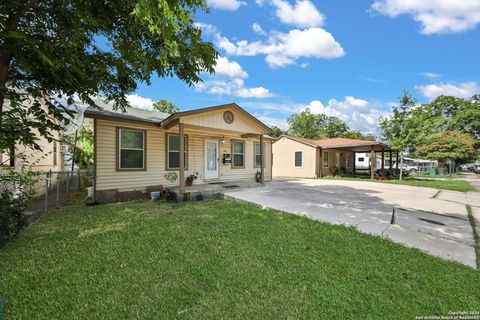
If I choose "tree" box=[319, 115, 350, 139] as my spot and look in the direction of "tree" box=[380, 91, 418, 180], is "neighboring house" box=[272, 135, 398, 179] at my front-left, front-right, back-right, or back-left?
front-right

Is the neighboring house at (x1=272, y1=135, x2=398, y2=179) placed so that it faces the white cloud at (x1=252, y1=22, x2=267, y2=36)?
no

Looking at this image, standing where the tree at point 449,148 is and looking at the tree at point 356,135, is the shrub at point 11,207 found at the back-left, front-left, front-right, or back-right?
back-left

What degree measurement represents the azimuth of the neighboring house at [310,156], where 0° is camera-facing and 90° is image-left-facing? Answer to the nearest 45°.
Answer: approximately 315°

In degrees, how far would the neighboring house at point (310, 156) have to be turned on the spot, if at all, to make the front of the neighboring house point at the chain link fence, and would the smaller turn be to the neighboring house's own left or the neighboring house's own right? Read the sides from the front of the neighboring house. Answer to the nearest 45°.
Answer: approximately 90° to the neighboring house's own right

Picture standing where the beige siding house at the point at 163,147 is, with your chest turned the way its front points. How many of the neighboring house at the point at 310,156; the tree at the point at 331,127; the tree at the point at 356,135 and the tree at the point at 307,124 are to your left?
4

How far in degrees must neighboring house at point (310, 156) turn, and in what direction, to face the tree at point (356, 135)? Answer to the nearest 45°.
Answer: approximately 135° to its left

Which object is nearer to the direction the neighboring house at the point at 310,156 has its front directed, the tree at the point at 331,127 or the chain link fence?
the chain link fence

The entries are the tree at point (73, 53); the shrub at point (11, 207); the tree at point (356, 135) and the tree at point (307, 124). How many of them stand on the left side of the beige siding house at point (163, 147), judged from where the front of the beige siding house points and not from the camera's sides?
2

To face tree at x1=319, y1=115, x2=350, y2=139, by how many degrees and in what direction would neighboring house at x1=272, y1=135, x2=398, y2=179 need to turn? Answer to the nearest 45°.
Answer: approximately 135° to its left

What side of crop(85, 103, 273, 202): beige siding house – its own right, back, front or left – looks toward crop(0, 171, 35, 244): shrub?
right

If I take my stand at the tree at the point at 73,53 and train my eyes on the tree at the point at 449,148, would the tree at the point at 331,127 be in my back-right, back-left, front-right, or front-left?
front-left

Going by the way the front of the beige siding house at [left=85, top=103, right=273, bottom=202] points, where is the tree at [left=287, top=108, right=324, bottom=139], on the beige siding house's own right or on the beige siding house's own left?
on the beige siding house's own left

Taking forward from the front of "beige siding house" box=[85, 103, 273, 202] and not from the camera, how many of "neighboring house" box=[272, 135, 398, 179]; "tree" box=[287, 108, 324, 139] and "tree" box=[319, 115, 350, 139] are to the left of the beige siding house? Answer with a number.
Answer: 3

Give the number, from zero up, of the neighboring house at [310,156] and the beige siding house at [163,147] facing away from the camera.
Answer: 0
